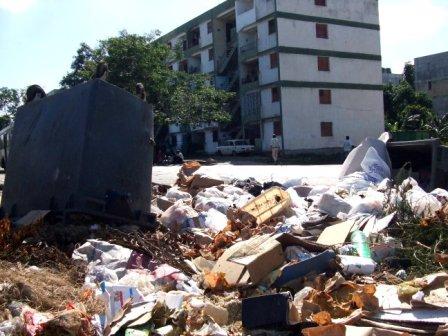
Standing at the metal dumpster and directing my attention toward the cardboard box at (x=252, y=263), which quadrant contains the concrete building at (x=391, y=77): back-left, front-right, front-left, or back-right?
back-left

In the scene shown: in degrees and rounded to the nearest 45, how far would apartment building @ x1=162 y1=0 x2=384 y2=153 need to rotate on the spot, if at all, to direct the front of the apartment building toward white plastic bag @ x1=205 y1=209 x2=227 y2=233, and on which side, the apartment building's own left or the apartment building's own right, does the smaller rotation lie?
approximately 45° to the apartment building's own left

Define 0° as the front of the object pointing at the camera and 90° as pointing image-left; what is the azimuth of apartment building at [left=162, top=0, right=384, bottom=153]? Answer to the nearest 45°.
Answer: approximately 45°

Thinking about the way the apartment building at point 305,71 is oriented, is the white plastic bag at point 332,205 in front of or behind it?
in front

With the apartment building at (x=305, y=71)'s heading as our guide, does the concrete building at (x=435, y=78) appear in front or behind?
behind

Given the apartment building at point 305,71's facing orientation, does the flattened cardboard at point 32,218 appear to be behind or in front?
in front

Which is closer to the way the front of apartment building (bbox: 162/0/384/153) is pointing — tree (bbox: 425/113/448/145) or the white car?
the white car

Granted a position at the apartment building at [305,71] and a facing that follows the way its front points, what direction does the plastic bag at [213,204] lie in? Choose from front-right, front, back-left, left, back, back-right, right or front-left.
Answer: front-left

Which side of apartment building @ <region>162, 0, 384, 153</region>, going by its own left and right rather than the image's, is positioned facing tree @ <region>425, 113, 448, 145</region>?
left

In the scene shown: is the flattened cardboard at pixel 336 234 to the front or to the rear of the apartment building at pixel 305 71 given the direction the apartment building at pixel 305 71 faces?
to the front

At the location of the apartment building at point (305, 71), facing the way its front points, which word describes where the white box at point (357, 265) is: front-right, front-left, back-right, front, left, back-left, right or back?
front-left
